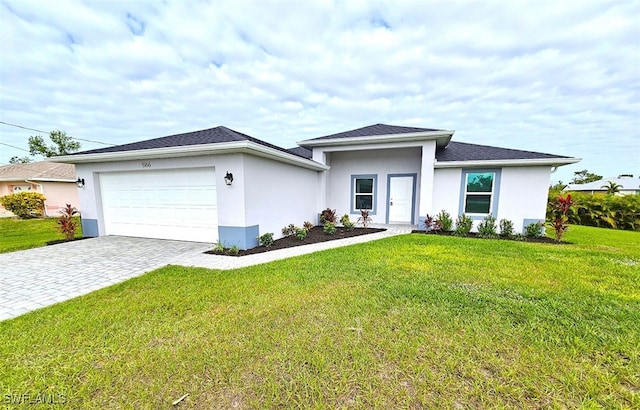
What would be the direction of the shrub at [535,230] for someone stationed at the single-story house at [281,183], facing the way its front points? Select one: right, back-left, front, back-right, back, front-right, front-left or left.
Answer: left

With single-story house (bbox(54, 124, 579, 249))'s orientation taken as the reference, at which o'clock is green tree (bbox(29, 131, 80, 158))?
The green tree is roughly at 4 o'clock from the single-story house.

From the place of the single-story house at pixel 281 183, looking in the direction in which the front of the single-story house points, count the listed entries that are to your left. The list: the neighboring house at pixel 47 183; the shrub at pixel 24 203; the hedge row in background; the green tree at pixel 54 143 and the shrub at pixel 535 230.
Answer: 2

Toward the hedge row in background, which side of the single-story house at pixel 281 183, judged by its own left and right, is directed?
left

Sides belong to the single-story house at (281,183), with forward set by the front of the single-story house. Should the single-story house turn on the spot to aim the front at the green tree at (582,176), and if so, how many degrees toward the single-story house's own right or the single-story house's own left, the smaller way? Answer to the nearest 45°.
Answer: approximately 135° to the single-story house's own left

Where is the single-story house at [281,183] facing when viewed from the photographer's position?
facing the viewer

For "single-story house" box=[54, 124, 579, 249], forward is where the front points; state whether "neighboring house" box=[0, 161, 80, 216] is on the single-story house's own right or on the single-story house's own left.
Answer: on the single-story house's own right

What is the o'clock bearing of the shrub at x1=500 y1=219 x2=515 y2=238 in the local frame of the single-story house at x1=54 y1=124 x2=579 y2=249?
The shrub is roughly at 9 o'clock from the single-story house.

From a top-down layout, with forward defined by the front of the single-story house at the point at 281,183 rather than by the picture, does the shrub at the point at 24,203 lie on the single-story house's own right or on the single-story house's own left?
on the single-story house's own right
